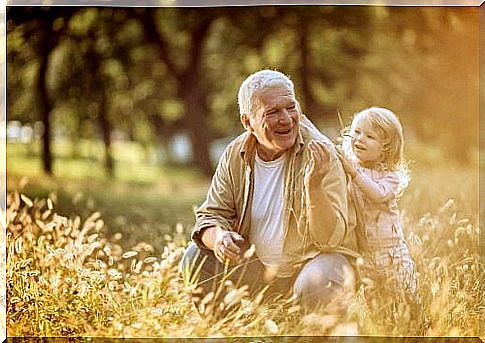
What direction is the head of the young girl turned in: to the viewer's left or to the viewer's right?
to the viewer's left

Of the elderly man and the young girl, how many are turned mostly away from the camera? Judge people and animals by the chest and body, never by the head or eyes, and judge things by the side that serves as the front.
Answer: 0

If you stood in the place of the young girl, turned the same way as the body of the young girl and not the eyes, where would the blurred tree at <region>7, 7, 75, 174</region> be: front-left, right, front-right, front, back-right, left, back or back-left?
front-right

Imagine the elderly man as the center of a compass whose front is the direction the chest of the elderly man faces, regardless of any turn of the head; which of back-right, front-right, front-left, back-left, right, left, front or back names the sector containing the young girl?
left

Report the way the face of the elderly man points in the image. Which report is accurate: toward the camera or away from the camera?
toward the camera

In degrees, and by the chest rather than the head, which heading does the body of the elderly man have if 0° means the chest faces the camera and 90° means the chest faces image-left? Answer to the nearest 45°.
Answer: approximately 0°

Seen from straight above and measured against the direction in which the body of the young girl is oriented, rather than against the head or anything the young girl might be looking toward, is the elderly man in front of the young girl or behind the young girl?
in front

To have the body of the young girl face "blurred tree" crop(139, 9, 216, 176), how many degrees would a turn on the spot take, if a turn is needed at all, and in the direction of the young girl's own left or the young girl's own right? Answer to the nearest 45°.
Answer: approximately 45° to the young girl's own right

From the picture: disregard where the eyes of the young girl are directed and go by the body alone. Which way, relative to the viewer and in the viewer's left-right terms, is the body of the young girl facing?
facing the viewer and to the left of the viewer
